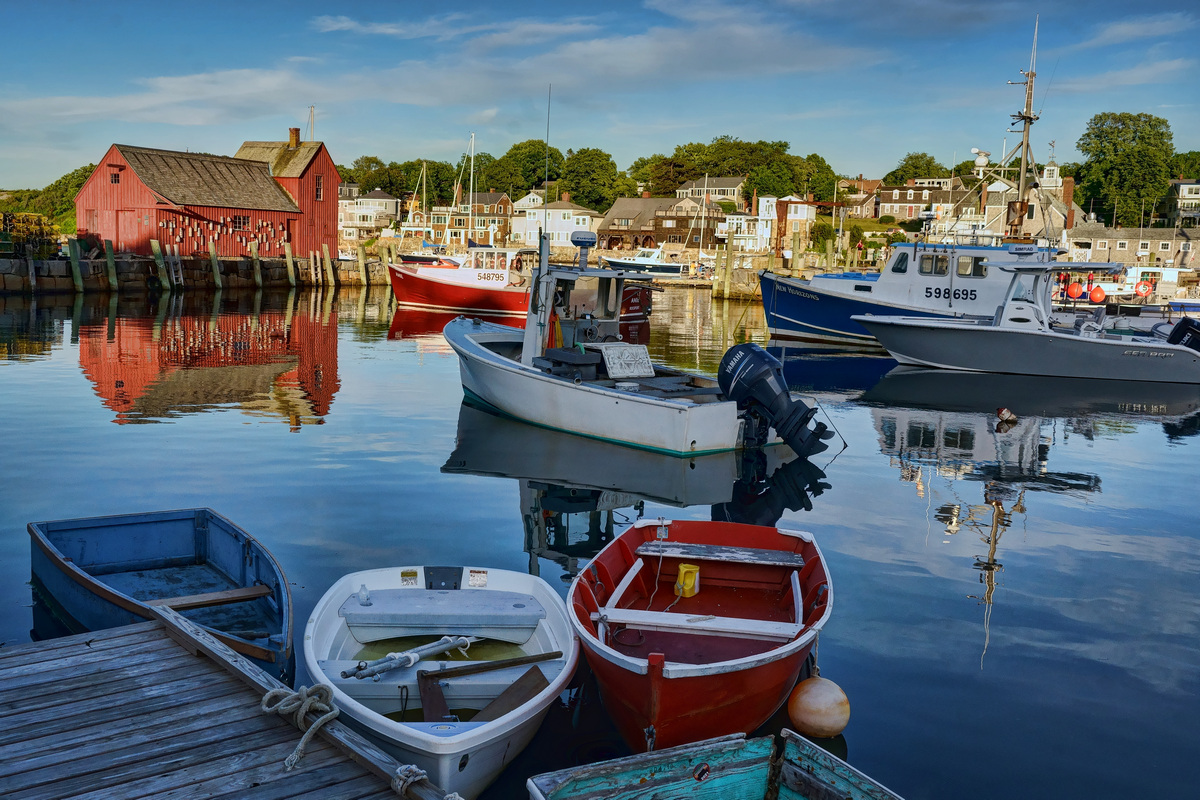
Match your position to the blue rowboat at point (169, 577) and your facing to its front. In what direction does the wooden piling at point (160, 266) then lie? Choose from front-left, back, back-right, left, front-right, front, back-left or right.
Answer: back-left

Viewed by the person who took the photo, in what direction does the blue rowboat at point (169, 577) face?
facing the viewer and to the right of the viewer

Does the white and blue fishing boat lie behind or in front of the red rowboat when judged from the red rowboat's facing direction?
behind

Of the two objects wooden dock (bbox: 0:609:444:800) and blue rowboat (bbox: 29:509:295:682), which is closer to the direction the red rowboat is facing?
the wooden dock

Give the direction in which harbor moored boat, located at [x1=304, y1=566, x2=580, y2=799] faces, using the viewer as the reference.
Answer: facing the viewer

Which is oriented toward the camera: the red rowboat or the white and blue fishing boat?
the red rowboat

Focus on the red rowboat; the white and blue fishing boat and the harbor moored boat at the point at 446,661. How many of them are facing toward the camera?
2

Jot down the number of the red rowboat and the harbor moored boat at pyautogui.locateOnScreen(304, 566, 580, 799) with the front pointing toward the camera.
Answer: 2

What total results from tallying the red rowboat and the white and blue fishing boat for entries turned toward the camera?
1

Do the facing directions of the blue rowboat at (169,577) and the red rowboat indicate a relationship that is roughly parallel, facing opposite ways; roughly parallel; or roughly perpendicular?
roughly perpendicular

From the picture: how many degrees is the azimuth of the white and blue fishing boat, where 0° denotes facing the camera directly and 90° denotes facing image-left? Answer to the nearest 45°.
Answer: approximately 90°

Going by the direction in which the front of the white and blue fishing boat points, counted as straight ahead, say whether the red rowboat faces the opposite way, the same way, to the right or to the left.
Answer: to the left

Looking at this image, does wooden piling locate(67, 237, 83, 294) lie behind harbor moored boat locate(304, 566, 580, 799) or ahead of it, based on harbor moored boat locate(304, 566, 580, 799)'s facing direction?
behind
